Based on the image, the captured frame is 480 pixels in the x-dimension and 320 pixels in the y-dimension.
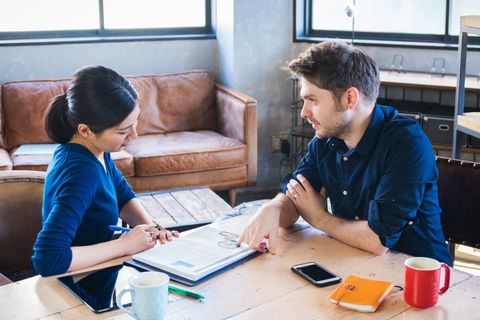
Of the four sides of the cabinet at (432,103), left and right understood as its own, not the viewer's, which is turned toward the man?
front

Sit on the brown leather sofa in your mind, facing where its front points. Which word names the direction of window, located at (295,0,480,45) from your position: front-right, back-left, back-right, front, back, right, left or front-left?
left

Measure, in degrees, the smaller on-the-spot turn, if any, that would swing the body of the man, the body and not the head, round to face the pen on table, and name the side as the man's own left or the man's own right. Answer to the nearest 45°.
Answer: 0° — they already face it

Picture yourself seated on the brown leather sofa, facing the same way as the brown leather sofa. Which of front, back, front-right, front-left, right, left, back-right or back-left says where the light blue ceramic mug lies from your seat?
front

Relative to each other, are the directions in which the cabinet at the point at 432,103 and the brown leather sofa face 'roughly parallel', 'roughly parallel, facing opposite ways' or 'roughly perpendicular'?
roughly parallel

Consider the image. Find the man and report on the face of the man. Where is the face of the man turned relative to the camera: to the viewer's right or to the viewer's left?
to the viewer's left

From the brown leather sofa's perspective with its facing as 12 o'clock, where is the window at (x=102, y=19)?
The window is roughly at 5 o'clock from the brown leather sofa.

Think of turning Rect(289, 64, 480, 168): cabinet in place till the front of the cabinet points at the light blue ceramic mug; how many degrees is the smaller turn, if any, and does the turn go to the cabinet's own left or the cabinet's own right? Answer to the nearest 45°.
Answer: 0° — it already faces it

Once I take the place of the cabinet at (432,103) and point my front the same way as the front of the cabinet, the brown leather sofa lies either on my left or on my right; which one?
on my right

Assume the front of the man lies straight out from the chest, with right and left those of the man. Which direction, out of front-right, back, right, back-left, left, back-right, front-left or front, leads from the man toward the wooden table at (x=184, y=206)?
right

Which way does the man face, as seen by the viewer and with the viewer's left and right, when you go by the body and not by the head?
facing the viewer and to the left of the viewer

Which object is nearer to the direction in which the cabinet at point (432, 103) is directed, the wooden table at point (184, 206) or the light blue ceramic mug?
the light blue ceramic mug

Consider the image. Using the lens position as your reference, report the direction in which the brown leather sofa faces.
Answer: facing the viewer
